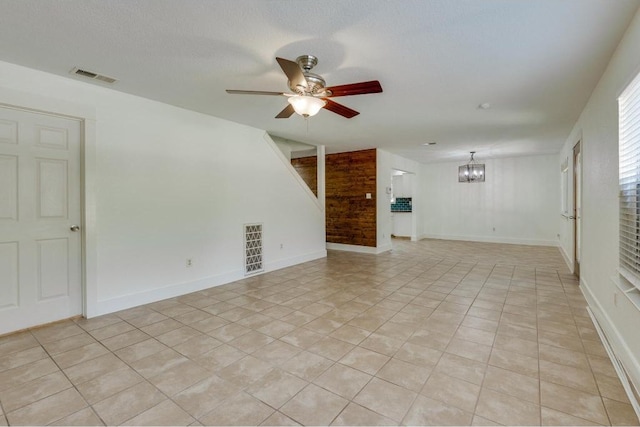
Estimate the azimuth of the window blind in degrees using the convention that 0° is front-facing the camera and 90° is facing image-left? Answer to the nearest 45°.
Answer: approximately 90°

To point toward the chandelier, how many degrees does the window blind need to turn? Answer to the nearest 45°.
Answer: approximately 45° to its right

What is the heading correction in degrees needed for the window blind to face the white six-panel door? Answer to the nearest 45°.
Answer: approximately 45° to its left

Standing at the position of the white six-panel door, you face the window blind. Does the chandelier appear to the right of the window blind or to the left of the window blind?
left
